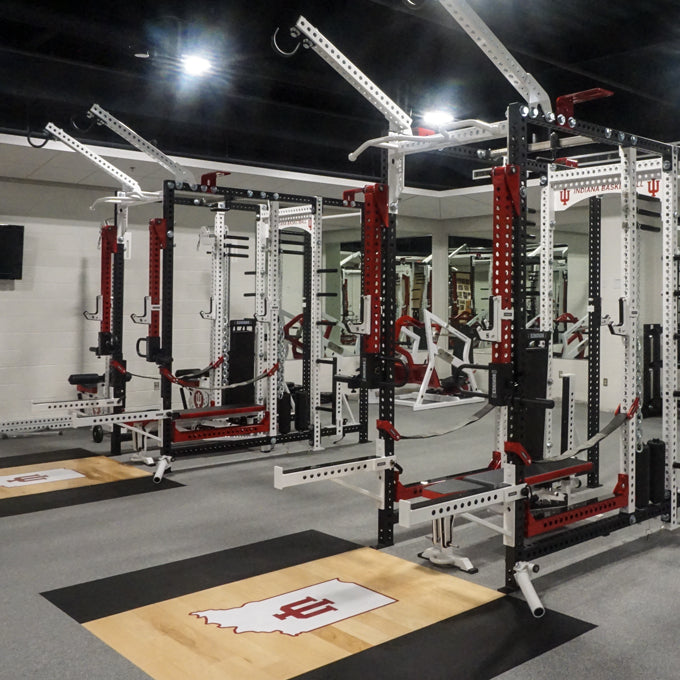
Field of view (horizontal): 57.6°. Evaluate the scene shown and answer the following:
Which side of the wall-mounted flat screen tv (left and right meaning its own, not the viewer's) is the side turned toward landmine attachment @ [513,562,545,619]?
front

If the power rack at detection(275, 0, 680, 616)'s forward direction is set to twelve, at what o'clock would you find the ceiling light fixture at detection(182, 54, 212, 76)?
The ceiling light fixture is roughly at 2 o'clock from the power rack.

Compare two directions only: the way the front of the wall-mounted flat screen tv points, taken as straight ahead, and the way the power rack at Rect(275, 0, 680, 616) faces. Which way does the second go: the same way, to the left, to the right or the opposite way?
to the right

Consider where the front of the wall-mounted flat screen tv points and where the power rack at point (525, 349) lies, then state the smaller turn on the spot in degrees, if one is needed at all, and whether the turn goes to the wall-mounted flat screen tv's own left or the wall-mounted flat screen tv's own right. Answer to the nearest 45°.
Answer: approximately 45° to the wall-mounted flat screen tv's own left

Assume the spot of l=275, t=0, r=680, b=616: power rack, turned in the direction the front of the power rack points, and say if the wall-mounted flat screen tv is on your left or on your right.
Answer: on your right

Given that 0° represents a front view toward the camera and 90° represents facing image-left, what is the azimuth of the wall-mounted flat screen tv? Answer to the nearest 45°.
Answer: approximately 0°

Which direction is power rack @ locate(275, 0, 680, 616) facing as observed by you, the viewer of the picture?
facing the viewer and to the left of the viewer

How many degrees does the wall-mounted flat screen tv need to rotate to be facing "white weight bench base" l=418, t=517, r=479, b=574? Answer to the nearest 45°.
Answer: approximately 45° to its left
